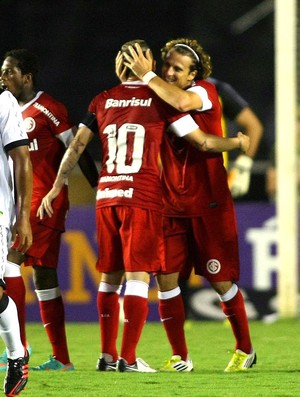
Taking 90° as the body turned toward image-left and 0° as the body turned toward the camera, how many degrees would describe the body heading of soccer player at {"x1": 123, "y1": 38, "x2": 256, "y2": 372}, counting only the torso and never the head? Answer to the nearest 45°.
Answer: approximately 45°

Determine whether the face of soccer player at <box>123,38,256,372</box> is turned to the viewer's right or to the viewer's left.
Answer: to the viewer's left

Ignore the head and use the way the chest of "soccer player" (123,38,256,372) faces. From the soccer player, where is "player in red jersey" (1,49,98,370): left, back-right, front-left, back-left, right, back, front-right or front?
front-right
